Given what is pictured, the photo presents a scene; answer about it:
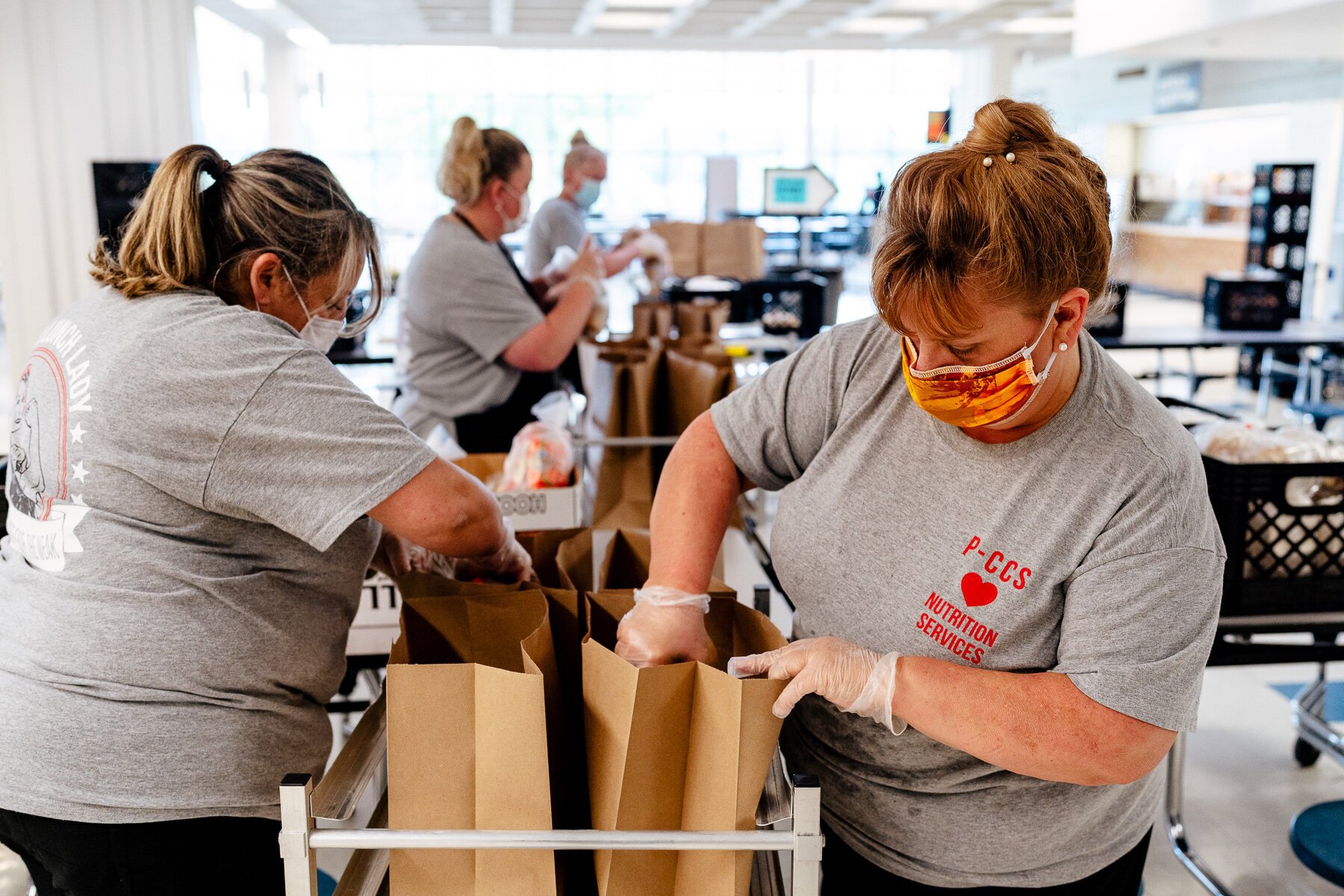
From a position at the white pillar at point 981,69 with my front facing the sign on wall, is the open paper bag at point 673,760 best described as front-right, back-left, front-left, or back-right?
back-right

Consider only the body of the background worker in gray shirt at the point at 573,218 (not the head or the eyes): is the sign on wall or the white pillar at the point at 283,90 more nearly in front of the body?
the sign on wall

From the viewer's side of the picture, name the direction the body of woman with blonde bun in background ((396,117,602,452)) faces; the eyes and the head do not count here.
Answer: to the viewer's right

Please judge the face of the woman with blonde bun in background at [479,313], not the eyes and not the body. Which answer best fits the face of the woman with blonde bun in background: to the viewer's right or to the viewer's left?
to the viewer's right

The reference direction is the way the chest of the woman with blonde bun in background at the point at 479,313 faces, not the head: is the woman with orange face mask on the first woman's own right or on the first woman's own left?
on the first woman's own right

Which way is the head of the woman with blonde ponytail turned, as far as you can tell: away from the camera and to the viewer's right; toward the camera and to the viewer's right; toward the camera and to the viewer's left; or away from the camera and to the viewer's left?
away from the camera and to the viewer's right

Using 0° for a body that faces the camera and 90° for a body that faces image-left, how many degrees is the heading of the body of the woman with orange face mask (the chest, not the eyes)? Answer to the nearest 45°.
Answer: approximately 45°

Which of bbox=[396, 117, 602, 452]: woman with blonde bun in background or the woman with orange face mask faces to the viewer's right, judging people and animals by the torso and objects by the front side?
the woman with blonde bun in background

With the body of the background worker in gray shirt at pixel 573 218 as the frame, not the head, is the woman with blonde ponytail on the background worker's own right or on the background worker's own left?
on the background worker's own right

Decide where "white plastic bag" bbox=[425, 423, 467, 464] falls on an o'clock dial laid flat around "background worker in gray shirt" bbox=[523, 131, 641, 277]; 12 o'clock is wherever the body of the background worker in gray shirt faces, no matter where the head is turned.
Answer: The white plastic bag is roughly at 3 o'clock from the background worker in gray shirt.

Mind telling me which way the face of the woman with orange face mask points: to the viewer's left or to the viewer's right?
to the viewer's left
